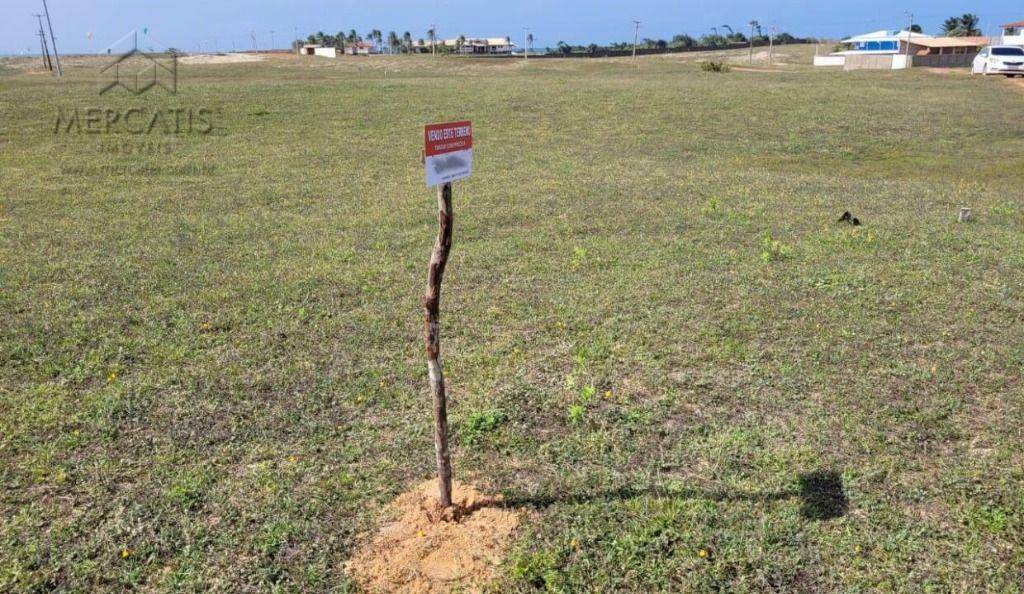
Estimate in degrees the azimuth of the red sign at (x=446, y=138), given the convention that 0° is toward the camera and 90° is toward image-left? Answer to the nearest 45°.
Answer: approximately 0°

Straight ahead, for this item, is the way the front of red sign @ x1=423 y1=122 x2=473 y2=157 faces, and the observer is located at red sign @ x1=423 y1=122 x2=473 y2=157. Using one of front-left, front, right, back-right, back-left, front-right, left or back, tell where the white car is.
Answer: back-left
